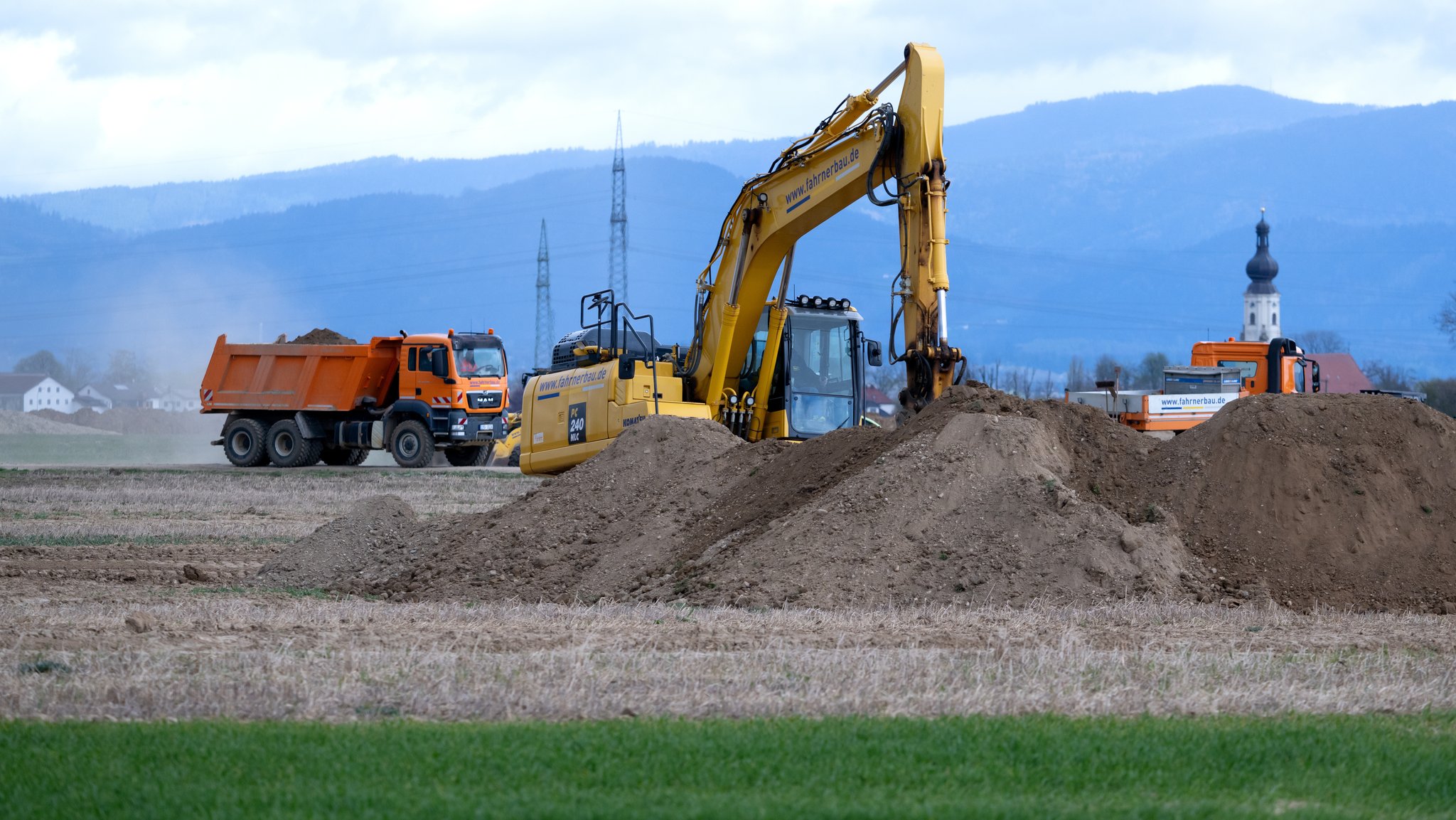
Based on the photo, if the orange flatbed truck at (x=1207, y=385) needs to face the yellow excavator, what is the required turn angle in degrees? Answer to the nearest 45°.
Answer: approximately 135° to its right

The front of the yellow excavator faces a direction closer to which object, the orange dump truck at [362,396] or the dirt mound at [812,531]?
the dirt mound

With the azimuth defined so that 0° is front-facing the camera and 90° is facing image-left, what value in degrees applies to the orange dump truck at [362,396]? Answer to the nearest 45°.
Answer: approximately 315°

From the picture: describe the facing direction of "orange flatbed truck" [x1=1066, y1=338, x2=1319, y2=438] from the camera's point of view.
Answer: facing away from the viewer and to the right of the viewer

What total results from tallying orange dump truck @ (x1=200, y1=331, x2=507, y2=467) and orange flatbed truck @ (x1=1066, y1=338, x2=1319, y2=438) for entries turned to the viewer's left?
0

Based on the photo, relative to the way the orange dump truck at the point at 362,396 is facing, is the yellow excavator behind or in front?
in front

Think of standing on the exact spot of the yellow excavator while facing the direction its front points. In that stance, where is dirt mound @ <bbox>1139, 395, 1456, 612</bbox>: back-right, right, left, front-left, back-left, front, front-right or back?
front

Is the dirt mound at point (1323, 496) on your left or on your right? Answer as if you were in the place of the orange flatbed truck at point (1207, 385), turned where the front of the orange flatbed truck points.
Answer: on your right

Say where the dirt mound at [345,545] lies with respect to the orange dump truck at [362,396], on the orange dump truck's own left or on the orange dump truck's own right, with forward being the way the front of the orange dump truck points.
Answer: on the orange dump truck's own right

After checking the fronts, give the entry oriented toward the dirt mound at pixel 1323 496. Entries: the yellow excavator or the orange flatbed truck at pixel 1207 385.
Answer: the yellow excavator

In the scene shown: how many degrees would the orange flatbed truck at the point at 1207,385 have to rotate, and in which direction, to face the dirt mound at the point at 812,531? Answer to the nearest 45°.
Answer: approximately 135° to its right

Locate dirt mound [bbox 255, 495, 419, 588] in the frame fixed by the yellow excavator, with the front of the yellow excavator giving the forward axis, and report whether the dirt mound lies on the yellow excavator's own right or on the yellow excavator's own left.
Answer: on the yellow excavator's own right

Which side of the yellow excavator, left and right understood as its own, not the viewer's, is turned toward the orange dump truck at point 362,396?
back

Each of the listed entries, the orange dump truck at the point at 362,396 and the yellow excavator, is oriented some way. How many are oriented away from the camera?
0
